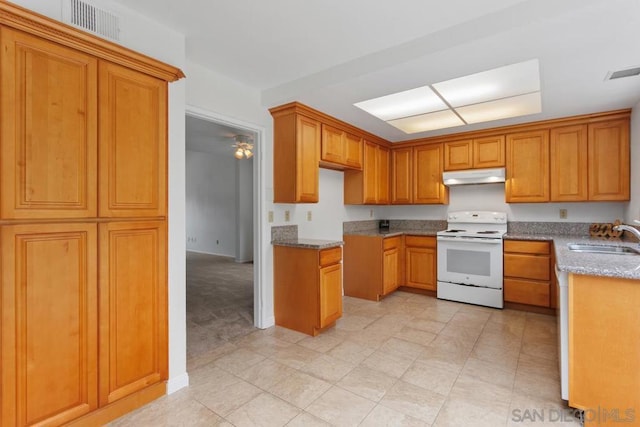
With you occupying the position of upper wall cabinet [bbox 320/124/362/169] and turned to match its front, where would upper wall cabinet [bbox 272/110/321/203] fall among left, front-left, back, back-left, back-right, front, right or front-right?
right

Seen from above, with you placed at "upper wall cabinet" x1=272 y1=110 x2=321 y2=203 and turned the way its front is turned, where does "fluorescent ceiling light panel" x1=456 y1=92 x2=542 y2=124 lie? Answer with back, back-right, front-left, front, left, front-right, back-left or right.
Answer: front-left

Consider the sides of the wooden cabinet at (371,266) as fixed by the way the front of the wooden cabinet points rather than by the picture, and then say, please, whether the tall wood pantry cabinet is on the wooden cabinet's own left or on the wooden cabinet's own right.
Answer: on the wooden cabinet's own right

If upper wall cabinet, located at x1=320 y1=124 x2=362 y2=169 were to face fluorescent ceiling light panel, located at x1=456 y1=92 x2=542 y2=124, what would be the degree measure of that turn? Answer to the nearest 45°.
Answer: approximately 45° to its left

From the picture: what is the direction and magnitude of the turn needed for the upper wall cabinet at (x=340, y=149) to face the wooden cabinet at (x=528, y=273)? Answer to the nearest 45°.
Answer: approximately 45° to its left

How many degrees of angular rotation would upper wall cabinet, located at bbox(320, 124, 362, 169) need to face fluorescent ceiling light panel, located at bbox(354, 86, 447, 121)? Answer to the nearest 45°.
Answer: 0° — it already faces it

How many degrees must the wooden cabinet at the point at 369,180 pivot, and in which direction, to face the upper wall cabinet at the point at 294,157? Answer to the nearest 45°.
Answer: approximately 90° to its right

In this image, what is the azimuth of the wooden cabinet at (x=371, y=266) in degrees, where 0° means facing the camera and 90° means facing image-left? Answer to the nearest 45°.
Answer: approximately 315°

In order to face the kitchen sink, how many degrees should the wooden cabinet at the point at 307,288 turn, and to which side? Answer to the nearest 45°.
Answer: approximately 45° to its left

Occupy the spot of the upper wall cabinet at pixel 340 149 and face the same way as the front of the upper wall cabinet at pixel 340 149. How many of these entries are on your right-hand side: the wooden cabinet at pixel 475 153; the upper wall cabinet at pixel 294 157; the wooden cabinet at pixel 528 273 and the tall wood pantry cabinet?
2

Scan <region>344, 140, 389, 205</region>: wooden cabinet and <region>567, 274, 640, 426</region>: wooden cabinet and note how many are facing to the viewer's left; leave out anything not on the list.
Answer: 1

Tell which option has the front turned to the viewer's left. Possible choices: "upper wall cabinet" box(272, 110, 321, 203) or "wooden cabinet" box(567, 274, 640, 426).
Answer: the wooden cabinet

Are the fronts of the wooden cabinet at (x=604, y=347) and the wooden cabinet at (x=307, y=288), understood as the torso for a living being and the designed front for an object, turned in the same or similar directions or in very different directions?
very different directions

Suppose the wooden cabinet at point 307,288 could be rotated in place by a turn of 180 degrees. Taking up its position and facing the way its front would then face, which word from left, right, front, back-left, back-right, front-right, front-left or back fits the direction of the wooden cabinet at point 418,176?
right
